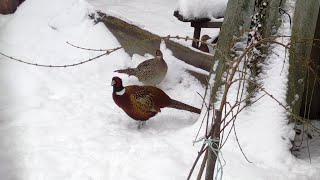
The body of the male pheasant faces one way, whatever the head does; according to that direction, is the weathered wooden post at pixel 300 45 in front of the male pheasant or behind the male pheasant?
behind

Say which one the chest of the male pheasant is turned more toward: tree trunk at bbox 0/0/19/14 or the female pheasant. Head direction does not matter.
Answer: the tree trunk

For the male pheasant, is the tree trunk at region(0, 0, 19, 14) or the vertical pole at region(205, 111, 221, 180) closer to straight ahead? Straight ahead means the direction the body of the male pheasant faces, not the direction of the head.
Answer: the tree trunk

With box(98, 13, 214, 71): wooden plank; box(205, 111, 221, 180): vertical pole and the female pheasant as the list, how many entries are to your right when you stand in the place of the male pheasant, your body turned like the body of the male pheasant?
2

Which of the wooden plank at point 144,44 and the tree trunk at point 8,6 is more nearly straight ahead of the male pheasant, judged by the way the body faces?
the tree trunk

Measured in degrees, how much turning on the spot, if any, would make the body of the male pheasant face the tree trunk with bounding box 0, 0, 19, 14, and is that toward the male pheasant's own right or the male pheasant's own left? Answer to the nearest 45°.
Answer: approximately 45° to the male pheasant's own right

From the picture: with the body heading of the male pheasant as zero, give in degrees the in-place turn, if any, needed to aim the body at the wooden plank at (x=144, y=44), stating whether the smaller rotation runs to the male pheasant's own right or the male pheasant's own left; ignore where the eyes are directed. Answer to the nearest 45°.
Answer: approximately 90° to the male pheasant's own right

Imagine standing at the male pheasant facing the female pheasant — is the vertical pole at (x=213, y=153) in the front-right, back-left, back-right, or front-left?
back-right

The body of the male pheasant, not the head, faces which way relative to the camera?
to the viewer's left
